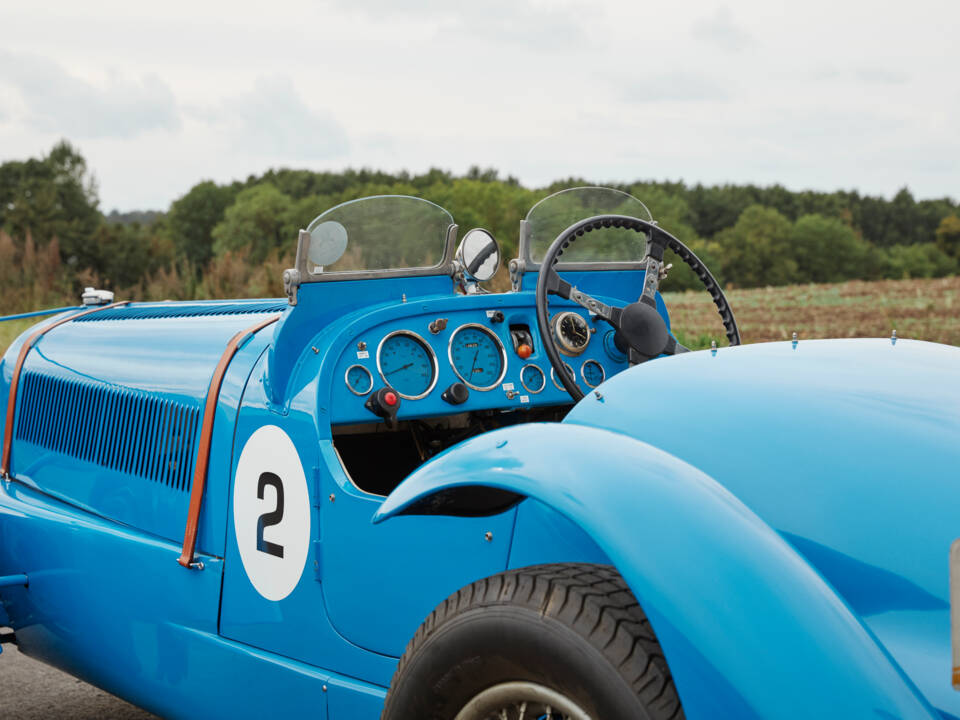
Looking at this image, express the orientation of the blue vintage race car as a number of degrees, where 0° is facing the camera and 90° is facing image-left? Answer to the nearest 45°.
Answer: approximately 135°
